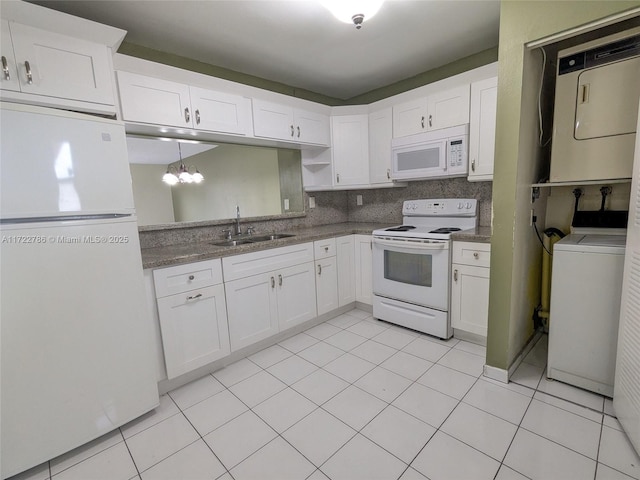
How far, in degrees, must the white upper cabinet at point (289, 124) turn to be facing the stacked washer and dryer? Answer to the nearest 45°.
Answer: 0° — it already faces it

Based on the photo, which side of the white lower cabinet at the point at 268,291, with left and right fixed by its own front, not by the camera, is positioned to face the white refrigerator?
right

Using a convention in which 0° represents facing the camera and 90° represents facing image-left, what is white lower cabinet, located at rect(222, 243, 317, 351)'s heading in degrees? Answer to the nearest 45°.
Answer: approximately 315°

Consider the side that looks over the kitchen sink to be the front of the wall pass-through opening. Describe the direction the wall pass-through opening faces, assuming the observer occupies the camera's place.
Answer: facing the viewer and to the right of the viewer

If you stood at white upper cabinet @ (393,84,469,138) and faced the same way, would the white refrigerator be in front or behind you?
in front

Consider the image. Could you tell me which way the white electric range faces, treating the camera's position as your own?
facing the viewer and to the left of the viewer

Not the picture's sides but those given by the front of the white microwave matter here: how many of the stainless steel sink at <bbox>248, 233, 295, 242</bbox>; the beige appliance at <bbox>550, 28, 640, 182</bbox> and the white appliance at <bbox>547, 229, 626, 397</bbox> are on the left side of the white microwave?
2

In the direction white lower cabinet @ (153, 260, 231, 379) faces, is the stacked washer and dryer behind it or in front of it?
in front

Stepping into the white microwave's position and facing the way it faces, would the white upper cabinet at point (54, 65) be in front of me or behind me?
in front
